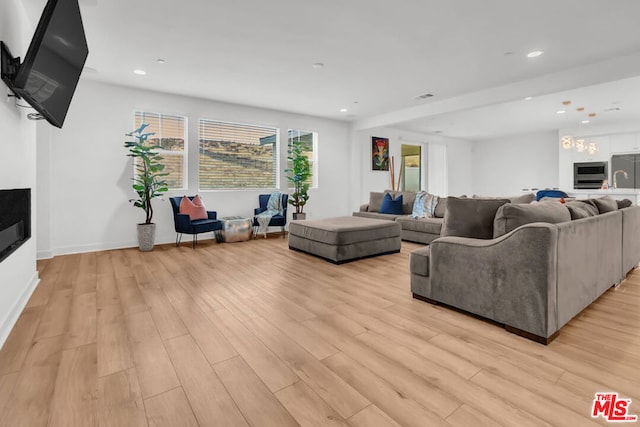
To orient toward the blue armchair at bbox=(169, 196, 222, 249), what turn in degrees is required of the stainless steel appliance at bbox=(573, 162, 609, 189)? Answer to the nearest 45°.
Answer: approximately 45° to its right

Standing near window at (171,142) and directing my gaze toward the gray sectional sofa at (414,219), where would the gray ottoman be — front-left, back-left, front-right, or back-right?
front-right

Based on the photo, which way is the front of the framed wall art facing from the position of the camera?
facing the viewer and to the right of the viewer

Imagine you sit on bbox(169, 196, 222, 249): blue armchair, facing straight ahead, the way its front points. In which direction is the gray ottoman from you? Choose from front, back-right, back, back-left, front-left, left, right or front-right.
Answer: front

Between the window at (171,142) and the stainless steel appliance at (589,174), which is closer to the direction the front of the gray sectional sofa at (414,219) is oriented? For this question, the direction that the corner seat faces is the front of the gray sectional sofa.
the window

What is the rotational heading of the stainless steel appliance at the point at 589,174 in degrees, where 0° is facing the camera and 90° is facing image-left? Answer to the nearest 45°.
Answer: approximately 0°

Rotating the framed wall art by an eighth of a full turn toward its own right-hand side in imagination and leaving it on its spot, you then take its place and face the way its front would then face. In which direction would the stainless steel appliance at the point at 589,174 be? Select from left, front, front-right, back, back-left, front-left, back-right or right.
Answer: left

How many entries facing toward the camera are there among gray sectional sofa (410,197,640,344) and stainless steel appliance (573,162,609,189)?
1

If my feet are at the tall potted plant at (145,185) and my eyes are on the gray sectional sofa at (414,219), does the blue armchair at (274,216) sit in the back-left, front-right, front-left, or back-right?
front-left

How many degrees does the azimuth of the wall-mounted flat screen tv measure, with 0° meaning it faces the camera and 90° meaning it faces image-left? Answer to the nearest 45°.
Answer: approximately 315°

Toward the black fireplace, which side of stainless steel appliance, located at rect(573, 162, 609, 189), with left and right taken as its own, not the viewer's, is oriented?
front

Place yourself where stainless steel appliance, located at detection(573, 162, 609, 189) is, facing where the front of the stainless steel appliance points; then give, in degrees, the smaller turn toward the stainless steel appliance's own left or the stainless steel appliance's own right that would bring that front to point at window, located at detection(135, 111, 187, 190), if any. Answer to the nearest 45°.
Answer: approximately 45° to the stainless steel appliance's own right

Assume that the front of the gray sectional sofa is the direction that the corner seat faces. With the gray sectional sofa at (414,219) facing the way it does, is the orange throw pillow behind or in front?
in front
